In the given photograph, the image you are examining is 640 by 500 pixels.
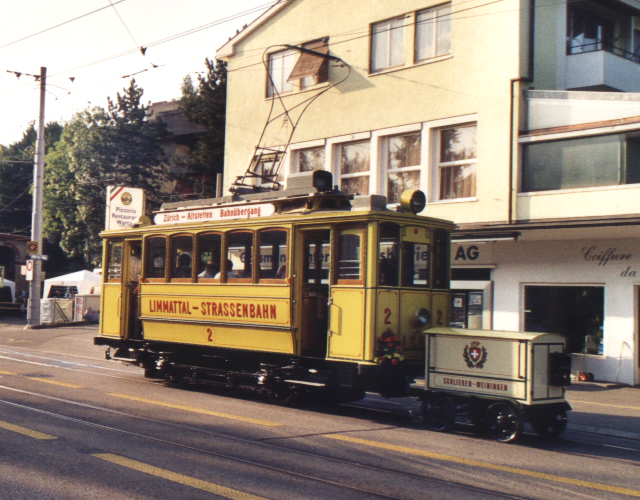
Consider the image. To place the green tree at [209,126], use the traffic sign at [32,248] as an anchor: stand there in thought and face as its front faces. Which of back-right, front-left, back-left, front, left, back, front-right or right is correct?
back-left

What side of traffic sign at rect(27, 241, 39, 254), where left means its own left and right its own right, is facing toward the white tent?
back

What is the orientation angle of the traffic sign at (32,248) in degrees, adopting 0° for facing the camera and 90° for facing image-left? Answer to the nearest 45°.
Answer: approximately 0°

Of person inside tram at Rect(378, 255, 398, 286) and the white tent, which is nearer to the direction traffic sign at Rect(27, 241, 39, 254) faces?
the person inside tram

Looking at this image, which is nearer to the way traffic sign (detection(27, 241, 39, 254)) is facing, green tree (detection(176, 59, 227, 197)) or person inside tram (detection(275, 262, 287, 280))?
the person inside tram
